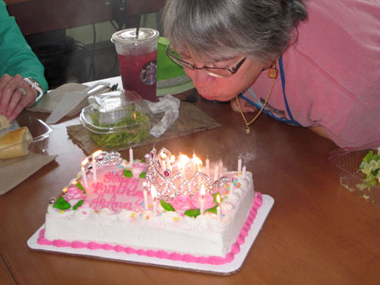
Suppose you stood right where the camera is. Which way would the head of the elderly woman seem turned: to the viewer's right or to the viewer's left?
to the viewer's left

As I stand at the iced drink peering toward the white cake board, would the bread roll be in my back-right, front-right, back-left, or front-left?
front-right

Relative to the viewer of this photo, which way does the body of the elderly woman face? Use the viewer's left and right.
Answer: facing the viewer and to the left of the viewer

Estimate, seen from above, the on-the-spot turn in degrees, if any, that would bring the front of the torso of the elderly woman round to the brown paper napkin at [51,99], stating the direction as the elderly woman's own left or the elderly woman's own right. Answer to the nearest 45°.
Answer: approximately 45° to the elderly woman's own right

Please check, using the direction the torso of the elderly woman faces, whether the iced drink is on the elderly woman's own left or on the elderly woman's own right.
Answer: on the elderly woman's own right

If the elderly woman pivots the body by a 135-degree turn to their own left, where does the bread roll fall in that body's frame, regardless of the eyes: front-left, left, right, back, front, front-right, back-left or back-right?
back
